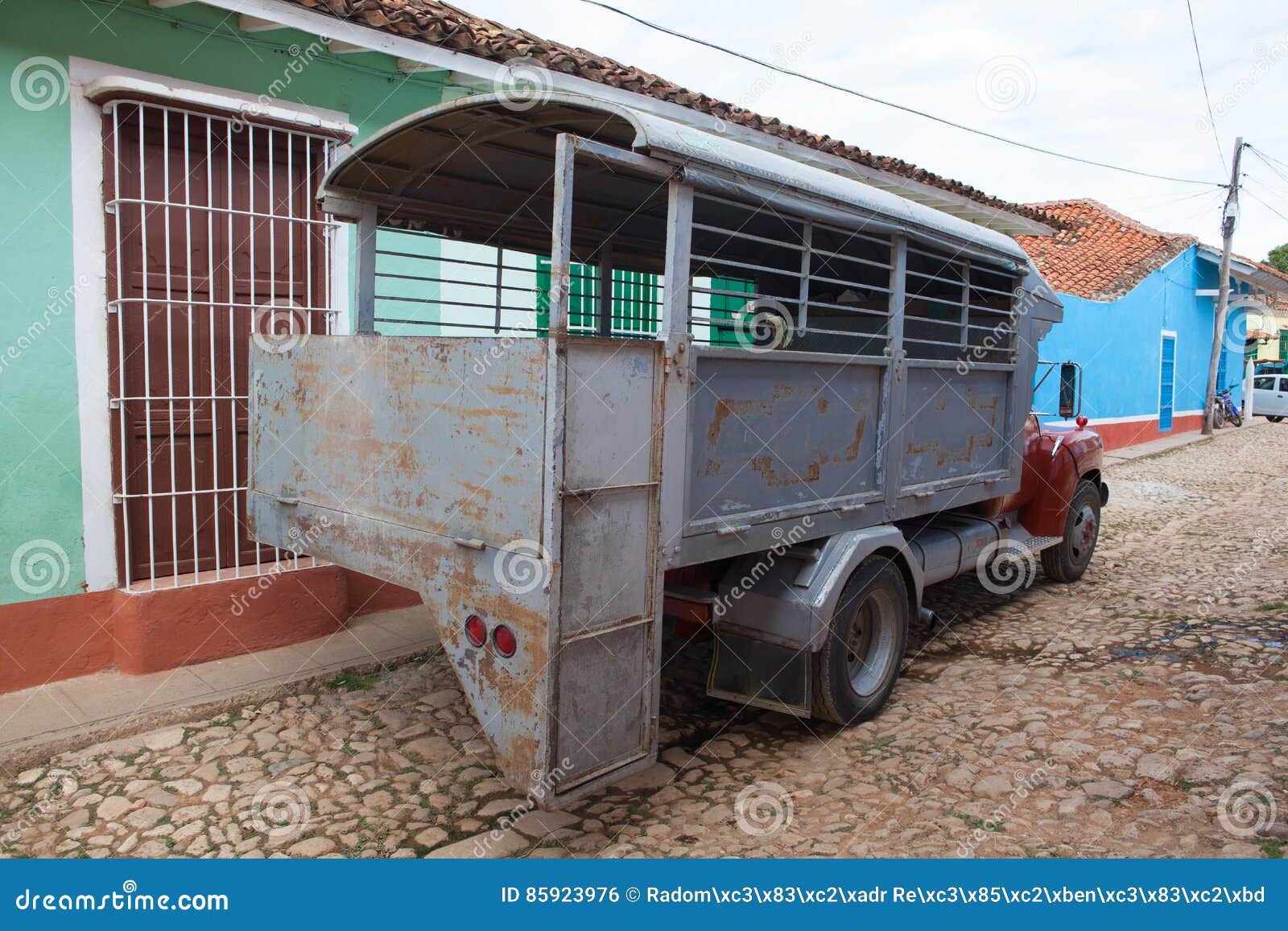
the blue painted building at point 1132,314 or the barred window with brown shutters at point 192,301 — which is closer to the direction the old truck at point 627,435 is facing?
the blue painted building

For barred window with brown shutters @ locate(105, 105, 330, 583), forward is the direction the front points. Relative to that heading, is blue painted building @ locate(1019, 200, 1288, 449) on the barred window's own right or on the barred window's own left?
on the barred window's own left

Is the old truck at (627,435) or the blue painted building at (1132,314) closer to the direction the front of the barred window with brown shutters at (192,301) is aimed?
the old truck

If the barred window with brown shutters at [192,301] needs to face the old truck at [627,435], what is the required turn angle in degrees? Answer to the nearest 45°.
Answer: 0° — it already faces it

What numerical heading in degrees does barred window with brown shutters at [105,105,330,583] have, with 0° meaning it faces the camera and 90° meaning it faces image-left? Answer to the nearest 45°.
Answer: approximately 315°

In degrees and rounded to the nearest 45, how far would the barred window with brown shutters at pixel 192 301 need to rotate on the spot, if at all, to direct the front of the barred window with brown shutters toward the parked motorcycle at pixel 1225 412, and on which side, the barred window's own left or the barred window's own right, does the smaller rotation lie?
approximately 90° to the barred window's own left

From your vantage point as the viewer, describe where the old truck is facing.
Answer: facing away from the viewer and to the right of the viewer
